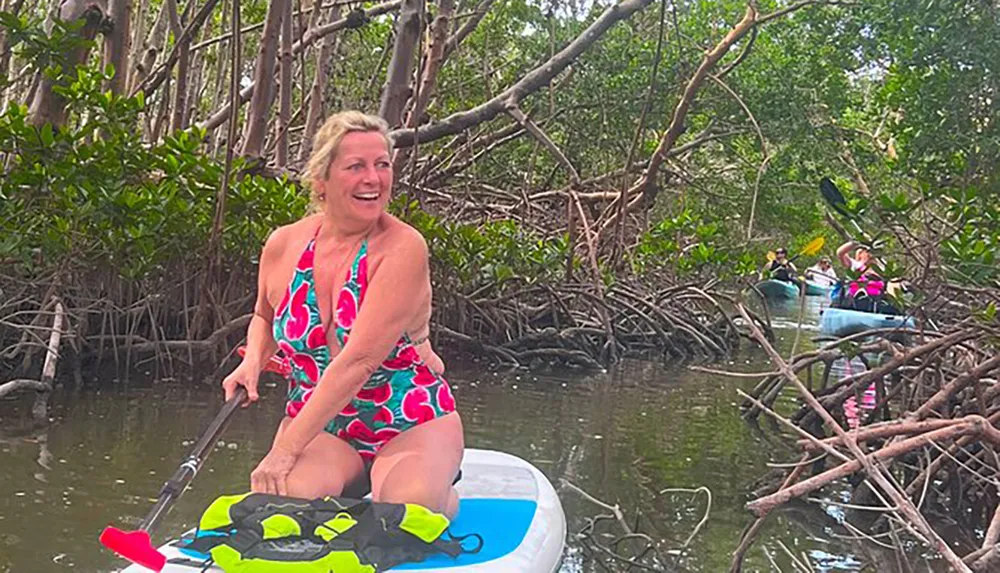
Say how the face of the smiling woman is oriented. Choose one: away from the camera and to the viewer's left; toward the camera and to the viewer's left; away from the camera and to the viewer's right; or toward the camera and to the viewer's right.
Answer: toward the camera and to the viewer's right

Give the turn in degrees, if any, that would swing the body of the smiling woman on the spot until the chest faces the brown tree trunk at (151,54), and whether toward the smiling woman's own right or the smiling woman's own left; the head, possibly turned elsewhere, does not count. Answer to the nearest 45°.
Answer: approximately 135° to the smiling woman's own right

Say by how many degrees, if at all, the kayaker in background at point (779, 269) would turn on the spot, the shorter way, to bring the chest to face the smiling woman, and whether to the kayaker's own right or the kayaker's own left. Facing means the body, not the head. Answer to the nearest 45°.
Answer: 0° — they already face them

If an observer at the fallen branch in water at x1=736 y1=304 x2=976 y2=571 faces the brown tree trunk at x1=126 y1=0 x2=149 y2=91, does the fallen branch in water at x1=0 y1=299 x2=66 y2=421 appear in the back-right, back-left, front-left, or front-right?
front-left

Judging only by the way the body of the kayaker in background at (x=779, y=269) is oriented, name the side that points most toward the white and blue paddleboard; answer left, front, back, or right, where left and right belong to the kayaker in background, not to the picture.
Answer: front

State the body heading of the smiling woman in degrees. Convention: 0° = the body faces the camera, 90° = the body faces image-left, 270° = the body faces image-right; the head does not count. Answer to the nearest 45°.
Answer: approximately 45°

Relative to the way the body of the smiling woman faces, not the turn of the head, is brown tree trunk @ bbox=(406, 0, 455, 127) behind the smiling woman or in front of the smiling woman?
behind

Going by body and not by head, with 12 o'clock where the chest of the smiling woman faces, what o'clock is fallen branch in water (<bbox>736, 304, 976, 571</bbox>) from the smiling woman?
The fallen branch in water is roughly at 8 o'clock from the smiling woman.

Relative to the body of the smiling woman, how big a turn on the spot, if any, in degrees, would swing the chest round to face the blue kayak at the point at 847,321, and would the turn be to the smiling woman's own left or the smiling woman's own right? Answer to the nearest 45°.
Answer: approximately 180°

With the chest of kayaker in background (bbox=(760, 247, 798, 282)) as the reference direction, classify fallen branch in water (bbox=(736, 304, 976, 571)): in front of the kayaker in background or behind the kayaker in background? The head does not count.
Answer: in front

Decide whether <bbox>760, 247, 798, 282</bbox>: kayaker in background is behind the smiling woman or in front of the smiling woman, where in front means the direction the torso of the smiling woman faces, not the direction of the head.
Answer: behind

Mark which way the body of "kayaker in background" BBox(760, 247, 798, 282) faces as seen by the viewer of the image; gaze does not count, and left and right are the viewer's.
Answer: facing the viewer

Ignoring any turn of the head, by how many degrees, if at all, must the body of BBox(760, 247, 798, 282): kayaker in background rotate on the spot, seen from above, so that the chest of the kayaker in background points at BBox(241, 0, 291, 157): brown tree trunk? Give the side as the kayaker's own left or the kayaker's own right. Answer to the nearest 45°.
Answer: approximately 45° to the kayaker's own right

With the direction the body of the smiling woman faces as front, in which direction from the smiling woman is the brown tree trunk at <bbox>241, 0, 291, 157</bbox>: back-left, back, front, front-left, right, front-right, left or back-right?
back-right

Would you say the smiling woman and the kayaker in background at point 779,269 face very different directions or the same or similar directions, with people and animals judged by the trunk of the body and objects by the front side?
same or similar directions
